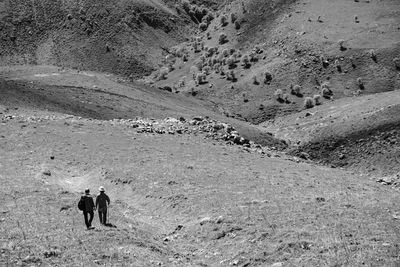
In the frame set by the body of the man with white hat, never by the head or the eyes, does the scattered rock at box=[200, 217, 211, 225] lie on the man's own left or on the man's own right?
on the man's own right

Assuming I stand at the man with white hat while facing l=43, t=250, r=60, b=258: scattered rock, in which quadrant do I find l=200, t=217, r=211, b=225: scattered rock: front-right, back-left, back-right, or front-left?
back-left

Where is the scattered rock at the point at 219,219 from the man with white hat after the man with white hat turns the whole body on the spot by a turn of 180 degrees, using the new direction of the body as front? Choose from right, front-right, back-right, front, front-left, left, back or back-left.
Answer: left

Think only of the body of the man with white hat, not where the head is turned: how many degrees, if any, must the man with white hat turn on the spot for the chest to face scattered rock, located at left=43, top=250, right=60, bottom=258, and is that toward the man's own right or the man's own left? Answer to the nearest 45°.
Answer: approximately 135° to the man's own left

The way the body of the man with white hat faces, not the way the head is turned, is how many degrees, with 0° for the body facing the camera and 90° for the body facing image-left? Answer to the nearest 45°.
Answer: approximately 180°
